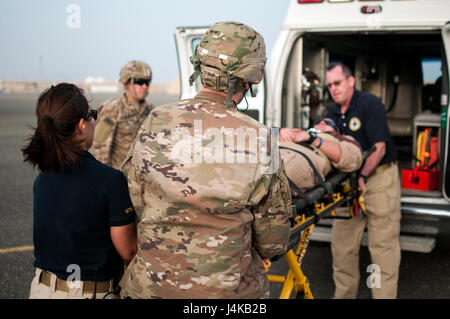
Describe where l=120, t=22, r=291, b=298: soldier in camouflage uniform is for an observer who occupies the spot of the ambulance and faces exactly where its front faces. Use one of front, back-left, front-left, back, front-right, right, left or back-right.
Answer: back

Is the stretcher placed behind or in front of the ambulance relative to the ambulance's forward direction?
behind

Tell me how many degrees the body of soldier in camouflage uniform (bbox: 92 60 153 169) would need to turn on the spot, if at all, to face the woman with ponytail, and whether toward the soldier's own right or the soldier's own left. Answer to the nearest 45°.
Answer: approximately 45° to the soldier's own right

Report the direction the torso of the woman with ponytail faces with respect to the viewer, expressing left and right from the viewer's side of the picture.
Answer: facing away from the viewer and to the right of the viewer

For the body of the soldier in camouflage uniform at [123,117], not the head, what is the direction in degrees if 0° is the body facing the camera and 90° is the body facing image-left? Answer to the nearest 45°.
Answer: approximately 315°

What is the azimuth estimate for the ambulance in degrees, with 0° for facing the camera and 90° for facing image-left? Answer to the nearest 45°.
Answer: approximately 180°

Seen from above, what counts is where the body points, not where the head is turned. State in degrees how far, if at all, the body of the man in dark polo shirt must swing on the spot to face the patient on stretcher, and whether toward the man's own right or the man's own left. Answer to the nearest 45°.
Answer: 0° — they already face them

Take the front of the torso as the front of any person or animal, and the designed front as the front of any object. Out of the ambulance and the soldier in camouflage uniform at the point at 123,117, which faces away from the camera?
the ambulance
